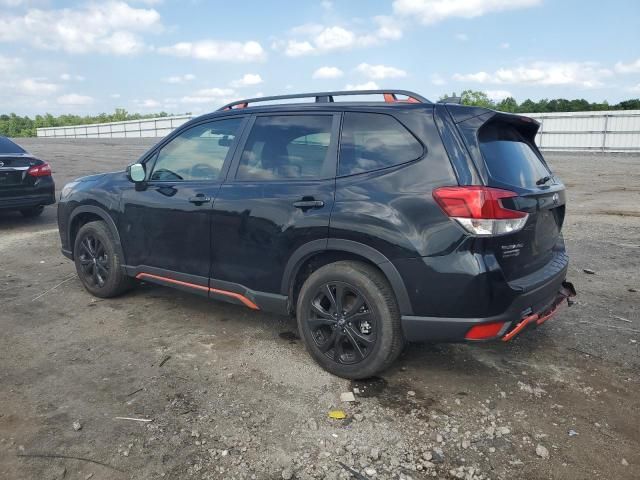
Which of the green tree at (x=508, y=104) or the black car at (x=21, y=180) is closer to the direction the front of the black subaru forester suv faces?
the black car

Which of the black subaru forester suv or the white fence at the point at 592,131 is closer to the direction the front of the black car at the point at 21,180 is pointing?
the white fence

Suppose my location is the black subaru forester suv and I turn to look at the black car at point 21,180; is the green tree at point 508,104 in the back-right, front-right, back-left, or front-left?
front-right

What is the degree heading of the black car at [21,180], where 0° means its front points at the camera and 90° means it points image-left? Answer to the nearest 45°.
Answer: approximately 180°

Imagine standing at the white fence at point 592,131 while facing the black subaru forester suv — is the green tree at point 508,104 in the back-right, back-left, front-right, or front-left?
back-right

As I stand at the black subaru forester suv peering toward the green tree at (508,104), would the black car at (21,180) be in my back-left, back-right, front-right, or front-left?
front-left

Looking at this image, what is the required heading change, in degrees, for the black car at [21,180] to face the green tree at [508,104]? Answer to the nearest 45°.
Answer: approximately 45° to its right

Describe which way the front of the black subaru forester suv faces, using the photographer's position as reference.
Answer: facing away from the viewer and to the left of the viewer

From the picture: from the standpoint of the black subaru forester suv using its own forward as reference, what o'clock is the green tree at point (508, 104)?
The green tree is roughly at 2 o'clock from the black subaru forester suv.

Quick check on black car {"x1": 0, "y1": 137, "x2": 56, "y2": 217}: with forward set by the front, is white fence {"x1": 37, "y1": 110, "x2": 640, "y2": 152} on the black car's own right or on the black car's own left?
on the black car's own right

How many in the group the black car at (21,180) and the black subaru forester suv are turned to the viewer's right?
0

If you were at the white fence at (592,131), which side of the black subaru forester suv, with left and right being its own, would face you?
right
